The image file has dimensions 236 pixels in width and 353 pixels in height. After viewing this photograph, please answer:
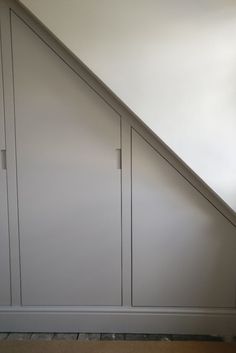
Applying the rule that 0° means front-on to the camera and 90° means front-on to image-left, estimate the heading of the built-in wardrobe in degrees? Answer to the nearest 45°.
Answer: approximately 0°
